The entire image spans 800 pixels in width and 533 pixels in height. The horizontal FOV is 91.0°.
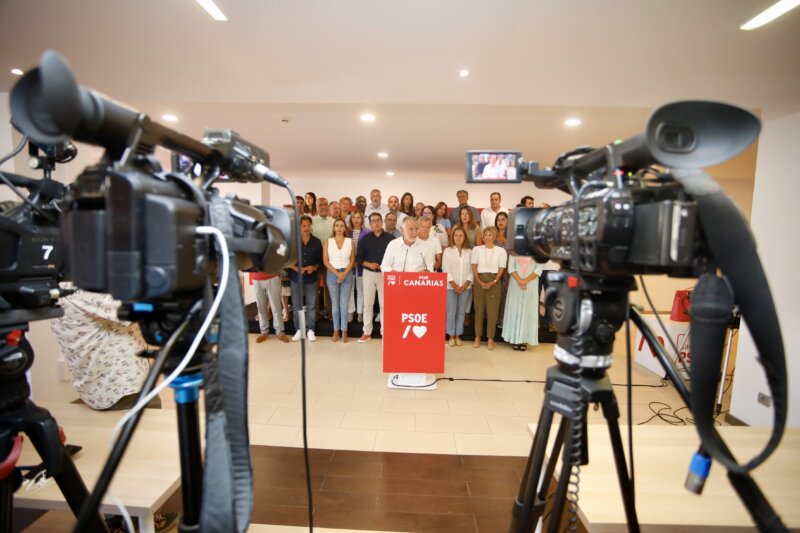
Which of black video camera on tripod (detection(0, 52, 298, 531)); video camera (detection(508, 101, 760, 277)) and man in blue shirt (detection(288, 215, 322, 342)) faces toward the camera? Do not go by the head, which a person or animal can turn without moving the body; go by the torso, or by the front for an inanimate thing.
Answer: the man in blue shirt

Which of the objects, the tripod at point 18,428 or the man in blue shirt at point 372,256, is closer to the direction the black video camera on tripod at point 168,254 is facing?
the man in blue shirt

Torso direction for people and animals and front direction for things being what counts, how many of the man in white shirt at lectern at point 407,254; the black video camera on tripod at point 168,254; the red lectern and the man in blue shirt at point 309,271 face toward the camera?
3

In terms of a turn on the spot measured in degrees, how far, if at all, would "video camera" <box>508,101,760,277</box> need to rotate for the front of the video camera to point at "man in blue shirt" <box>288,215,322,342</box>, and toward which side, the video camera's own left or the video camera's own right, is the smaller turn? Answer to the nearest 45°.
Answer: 0° — it already faces them

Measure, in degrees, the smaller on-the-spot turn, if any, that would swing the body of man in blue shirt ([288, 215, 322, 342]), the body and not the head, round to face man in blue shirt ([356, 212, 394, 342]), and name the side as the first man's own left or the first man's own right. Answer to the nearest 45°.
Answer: approximately 90° to the first man's own left

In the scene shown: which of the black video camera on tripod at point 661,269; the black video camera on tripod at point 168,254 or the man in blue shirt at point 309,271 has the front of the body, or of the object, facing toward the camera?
the man in blue shirt

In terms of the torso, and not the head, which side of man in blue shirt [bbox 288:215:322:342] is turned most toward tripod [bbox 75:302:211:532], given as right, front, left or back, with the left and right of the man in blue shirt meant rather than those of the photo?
front

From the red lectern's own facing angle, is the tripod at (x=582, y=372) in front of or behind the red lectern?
in front

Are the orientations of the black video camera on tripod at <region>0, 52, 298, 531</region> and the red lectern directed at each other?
yes

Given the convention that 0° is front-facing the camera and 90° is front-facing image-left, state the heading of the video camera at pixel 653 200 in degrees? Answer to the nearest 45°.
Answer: approximately 135°

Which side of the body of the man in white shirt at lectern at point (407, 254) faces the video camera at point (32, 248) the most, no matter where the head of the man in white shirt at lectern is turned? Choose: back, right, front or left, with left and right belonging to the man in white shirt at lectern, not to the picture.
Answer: front

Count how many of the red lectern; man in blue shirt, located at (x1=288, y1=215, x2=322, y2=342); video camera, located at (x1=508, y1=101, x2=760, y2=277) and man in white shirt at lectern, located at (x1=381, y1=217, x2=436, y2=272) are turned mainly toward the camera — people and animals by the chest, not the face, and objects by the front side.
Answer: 3

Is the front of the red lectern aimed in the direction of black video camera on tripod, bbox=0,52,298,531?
yes

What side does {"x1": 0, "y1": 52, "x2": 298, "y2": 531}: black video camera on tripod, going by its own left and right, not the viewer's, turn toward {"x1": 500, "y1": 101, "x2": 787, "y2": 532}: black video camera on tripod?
right

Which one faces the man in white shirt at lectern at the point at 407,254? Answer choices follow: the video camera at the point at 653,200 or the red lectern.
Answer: the video camera
